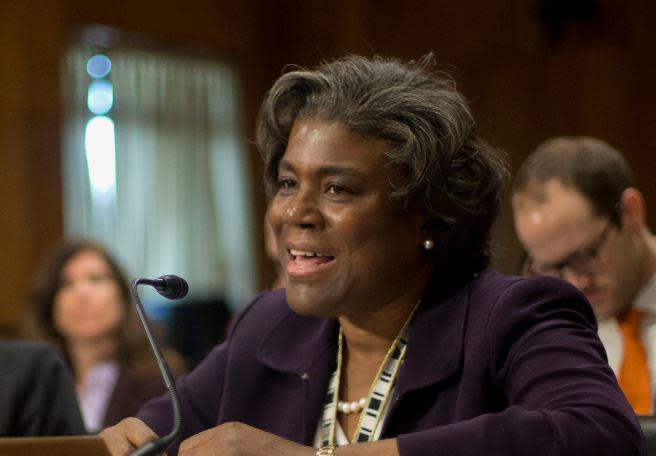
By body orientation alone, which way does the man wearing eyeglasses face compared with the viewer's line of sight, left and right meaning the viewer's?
facing the viewer and to the left of the viewer

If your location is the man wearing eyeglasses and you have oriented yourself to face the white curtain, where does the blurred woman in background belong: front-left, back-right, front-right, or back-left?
front-left

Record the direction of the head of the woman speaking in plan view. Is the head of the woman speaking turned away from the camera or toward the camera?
toward the camera

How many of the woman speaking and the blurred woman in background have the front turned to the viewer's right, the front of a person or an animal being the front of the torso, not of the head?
0

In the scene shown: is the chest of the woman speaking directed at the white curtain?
no

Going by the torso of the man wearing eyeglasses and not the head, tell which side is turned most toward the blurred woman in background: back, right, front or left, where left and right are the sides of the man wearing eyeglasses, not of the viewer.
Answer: right

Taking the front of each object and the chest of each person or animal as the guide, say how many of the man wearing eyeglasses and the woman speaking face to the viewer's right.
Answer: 0

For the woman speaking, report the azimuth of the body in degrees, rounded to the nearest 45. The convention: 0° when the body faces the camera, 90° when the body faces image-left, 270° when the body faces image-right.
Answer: approximately 45°

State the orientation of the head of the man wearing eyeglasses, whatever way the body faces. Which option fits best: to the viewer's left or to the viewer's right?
to the viewer's left

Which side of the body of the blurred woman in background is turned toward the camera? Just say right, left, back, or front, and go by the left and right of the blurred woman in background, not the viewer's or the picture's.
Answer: front

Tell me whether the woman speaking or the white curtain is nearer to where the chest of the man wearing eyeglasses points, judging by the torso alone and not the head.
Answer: the woman speaking

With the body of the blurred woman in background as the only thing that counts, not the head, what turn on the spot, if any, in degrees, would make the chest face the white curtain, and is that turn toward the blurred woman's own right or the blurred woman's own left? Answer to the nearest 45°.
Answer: approximately 180°

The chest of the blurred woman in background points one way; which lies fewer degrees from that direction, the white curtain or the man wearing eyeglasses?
the man wearing eyeglasses

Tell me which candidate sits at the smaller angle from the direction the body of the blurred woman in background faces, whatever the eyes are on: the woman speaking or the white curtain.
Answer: the woman speaking

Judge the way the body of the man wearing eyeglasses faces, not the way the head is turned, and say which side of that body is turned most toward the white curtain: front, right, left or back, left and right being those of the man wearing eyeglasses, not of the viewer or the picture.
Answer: right

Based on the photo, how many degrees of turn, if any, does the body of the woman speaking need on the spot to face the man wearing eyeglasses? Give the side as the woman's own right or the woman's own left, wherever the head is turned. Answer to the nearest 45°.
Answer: approximately 180°

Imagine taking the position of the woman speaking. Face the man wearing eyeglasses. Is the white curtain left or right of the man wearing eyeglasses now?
left

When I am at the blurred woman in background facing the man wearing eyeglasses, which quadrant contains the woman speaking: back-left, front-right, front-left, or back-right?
front-right
